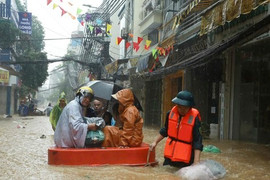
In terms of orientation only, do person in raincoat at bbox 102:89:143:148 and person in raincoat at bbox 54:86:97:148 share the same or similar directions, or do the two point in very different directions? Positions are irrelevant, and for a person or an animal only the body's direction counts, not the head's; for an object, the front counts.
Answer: very different directions

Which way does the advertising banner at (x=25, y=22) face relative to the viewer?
toward the camera

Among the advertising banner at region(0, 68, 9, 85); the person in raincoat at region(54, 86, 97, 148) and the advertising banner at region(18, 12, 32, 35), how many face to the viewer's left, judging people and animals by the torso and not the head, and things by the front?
0

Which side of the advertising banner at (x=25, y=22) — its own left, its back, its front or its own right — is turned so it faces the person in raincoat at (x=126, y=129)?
front

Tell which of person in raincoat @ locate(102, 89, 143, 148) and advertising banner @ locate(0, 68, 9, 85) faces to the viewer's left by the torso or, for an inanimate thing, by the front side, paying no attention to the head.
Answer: the person in raincoat

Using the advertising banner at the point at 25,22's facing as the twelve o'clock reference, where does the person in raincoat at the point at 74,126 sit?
The person in raincoat is roughly at 12 o'clock from the advertising banner.

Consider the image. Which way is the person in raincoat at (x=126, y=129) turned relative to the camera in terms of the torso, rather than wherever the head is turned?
to the viewer's left

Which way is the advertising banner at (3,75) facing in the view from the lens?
facing the viewer and to the right of the viewer

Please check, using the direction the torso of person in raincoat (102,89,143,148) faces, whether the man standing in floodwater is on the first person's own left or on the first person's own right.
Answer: on the first person's own left

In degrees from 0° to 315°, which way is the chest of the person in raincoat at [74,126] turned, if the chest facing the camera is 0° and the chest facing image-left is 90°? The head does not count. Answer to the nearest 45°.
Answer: approximately 270°

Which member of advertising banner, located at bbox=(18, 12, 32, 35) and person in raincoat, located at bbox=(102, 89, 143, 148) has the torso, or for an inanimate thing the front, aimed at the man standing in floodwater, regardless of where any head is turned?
the advertising banner

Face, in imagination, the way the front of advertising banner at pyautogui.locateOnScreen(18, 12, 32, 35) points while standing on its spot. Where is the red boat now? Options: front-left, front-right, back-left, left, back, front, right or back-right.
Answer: front
